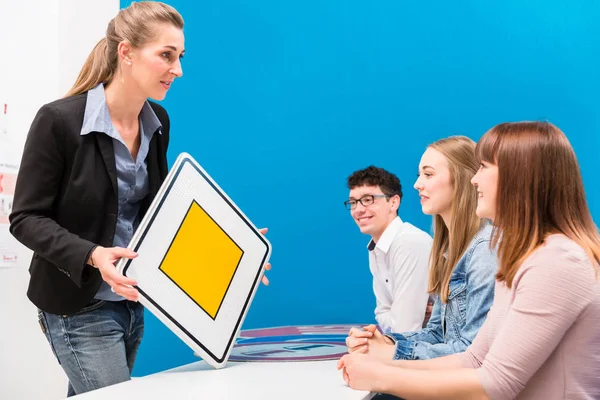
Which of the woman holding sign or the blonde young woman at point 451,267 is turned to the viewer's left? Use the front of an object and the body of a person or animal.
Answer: the blonde young woman

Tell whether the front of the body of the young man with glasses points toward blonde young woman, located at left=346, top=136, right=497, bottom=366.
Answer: no

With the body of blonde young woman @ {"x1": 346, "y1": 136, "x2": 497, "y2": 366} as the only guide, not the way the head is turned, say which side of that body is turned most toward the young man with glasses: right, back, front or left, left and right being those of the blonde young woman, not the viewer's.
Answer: right

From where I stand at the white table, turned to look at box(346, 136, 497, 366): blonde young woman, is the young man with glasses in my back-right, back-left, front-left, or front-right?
front-left

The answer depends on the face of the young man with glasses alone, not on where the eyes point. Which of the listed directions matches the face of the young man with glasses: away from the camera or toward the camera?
toward the camera

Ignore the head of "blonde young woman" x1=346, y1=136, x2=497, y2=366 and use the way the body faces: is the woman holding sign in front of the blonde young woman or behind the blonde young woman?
in front

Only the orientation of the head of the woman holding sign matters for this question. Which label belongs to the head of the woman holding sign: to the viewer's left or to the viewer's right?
to the viewer's right

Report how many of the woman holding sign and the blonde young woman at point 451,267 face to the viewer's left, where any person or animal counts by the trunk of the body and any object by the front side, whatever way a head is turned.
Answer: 1

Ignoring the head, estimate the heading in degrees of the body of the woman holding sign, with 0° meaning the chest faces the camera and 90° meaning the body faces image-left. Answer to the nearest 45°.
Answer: approximately 315°

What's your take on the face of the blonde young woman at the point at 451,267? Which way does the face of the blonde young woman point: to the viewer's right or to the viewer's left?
to the viewer's left

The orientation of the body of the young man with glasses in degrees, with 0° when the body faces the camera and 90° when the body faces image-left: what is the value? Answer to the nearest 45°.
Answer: approximately 45°

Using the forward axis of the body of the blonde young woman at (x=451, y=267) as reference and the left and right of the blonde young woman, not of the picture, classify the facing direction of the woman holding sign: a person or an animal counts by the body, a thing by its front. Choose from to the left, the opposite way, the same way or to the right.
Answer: the opposite way

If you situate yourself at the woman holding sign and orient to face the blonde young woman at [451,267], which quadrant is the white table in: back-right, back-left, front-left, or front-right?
front-right

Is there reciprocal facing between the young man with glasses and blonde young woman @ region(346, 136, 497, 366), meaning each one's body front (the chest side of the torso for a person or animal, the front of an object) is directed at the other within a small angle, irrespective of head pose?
no

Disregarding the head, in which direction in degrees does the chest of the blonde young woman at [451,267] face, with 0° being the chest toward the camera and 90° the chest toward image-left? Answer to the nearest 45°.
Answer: approximately 90°

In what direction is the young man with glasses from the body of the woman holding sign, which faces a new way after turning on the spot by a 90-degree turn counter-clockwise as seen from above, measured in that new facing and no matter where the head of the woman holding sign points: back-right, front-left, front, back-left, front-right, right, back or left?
front

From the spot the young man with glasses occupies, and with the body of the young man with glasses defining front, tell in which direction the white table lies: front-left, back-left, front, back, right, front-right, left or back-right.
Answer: front-left

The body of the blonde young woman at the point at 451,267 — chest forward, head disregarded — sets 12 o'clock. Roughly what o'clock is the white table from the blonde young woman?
The white table is roughly at 10 o'clock from the blonde young woman.
